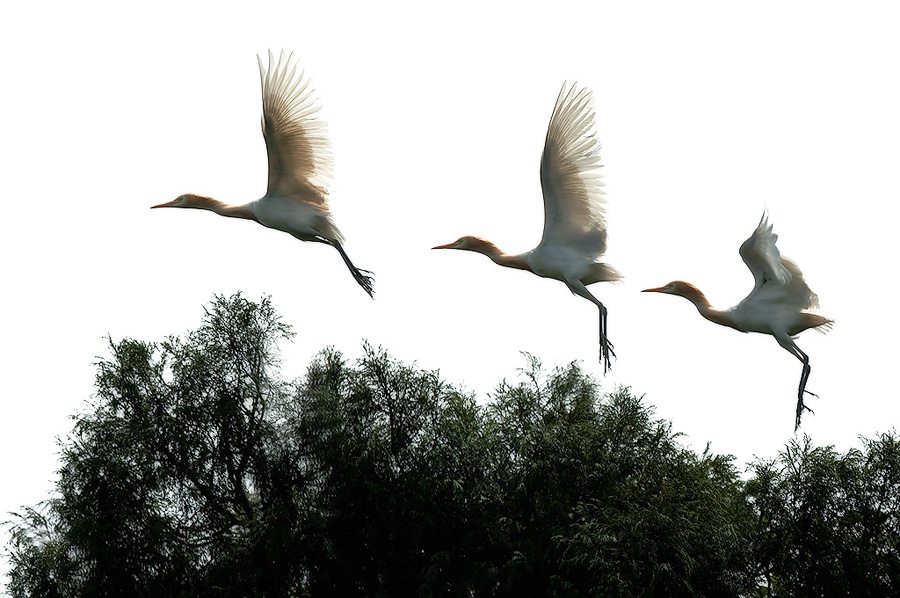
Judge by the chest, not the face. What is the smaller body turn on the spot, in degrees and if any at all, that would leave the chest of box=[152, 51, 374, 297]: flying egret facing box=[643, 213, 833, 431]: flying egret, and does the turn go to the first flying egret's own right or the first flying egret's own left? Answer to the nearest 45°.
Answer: approximately 180°

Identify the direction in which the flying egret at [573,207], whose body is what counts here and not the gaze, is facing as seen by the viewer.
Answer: to the viewer's left

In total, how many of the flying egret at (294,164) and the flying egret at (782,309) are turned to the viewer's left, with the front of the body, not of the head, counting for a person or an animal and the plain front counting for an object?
2

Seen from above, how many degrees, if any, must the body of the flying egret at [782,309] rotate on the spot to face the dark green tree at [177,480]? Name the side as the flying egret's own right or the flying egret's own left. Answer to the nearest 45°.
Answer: approximately 45° to the flying egret's own right

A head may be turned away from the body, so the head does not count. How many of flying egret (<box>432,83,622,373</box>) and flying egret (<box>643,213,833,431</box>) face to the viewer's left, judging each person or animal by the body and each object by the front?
2

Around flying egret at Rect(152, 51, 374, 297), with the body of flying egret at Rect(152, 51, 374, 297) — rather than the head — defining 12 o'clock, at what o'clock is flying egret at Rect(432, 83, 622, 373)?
flying egret at Rect(432, 83, 622, 373) is roughly at 6 o'clock from flying egret at Rect(152, 51, 374, 297).

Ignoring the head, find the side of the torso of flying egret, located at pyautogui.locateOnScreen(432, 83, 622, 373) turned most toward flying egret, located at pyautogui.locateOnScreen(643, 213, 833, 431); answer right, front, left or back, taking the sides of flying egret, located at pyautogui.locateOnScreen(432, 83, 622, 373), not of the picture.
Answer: back

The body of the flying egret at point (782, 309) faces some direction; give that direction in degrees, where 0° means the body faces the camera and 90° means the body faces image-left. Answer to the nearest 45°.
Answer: approximately 90°

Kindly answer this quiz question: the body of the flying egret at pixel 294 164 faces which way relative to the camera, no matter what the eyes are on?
to the viewer's left
